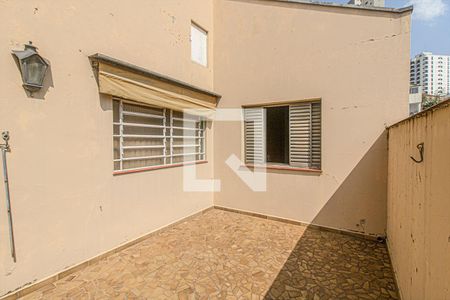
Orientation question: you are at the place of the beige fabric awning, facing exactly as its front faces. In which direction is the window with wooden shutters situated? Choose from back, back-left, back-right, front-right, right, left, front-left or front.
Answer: front-left

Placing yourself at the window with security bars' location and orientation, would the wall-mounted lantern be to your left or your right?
on your right

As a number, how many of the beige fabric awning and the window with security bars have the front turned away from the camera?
0

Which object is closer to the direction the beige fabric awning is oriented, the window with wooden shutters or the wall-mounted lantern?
the window with wooden shutters

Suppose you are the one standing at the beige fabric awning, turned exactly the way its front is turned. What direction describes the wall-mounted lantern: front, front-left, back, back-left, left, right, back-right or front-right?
right

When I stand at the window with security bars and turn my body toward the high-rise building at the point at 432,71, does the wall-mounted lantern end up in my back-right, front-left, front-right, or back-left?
back-right

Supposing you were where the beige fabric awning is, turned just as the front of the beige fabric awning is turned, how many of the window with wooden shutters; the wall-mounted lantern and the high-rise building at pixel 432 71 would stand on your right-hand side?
1

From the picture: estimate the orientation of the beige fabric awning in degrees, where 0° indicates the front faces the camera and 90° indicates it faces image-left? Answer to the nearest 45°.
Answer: approximately 315°

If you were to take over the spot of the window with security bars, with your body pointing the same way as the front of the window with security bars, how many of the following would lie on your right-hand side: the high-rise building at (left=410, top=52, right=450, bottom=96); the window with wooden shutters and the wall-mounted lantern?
1

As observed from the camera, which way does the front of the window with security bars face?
facing the viewer and to the right of the viewer

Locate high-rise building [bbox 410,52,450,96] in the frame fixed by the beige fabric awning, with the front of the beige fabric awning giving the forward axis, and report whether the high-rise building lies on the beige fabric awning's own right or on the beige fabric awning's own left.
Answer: on the beige fabric awning's own left
